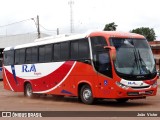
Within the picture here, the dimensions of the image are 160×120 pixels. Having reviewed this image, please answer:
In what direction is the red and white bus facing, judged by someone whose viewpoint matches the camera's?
facing the viewer and to the right of the viewer
